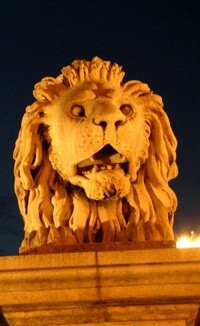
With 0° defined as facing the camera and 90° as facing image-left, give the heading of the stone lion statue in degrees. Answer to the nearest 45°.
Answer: approximately 0°
